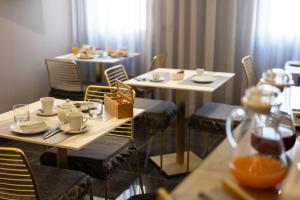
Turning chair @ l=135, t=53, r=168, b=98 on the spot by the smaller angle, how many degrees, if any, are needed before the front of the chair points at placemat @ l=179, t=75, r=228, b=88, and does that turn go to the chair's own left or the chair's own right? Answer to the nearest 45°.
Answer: approximately 45° to the chair's own left

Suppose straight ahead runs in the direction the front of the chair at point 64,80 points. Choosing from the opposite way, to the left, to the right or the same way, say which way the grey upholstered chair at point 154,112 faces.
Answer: to the right

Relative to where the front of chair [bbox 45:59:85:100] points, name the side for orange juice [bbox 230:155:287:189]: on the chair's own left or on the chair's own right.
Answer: on the chair's own right

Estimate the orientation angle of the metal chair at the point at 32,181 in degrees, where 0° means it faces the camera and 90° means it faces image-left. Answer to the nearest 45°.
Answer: approximately 225°

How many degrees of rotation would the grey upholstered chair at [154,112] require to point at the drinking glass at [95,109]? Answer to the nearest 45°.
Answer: approximately 90° to its right

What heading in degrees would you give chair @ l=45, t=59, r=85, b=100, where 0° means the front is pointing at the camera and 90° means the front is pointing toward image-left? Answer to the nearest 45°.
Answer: approximately 225°

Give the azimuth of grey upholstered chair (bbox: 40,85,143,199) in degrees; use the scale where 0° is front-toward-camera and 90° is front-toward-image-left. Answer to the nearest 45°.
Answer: approximately 45°

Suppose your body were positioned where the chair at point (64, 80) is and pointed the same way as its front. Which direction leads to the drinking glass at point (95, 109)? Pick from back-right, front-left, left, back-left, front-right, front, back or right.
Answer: back-right

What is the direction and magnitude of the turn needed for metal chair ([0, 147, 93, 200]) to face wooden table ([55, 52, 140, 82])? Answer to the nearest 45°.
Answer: approximately 45° to its left

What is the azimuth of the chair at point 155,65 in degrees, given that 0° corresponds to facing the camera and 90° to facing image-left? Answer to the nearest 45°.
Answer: approximately 45°
